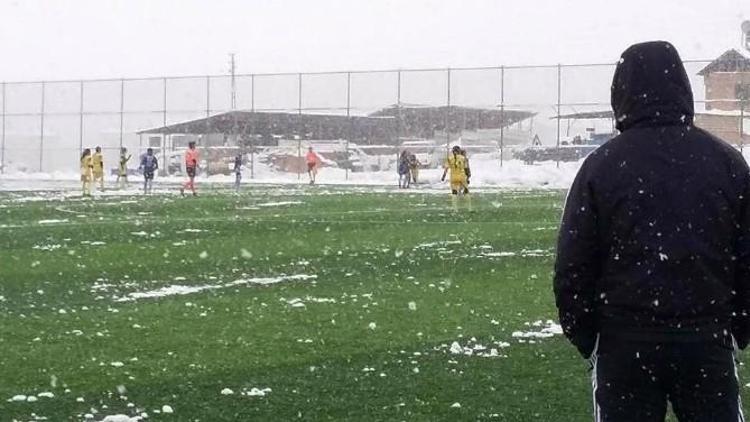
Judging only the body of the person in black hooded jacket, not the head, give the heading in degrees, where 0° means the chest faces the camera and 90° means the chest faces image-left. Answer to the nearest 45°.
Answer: approximately 180°

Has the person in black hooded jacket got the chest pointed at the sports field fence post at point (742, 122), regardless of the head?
yes

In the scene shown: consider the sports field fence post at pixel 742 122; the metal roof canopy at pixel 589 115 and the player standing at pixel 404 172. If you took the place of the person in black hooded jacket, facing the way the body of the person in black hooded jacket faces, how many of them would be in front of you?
3

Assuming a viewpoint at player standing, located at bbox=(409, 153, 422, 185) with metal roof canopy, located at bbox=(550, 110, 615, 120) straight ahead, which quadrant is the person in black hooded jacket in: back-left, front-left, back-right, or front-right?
back-right

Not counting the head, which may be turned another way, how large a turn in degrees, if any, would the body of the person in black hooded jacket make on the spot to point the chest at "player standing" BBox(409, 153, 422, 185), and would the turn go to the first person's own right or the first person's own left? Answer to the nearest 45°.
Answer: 0° — they already face them

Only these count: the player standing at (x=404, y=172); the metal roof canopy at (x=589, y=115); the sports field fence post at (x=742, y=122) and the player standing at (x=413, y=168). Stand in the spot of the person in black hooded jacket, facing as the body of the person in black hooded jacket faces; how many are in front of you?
4

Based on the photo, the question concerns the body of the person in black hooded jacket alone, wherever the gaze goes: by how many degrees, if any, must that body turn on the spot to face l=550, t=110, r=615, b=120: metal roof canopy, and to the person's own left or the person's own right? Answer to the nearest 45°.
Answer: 0° — they already face it

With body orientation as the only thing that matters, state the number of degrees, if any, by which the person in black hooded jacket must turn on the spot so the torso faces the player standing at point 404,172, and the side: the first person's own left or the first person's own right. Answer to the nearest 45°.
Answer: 0° — they already face them

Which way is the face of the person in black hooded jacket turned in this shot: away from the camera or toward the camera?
away from the camera
